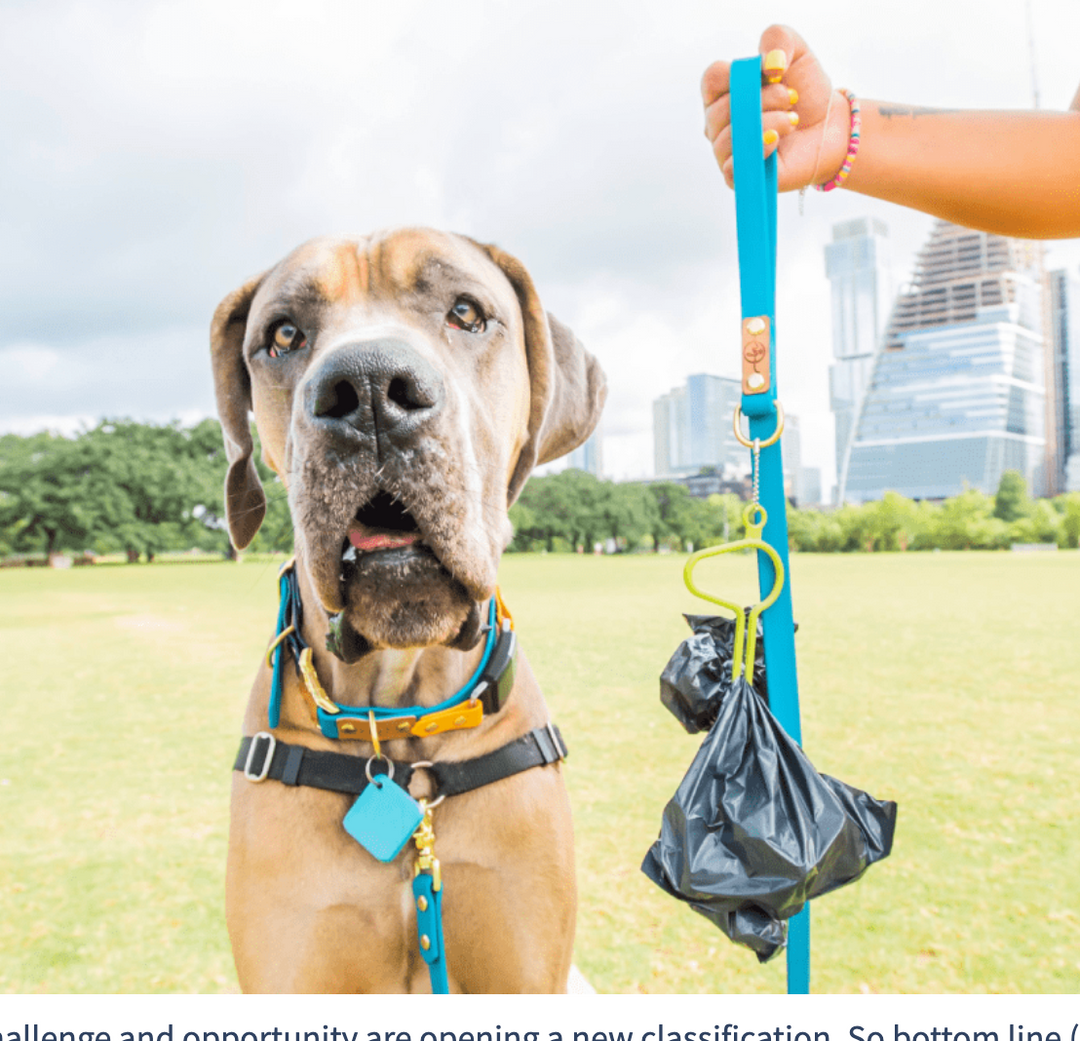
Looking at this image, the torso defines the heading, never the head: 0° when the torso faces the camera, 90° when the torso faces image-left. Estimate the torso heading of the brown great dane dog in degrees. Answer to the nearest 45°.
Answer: approximately 0°

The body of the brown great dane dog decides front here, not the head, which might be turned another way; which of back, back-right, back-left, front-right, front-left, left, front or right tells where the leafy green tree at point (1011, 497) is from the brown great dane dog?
back-left

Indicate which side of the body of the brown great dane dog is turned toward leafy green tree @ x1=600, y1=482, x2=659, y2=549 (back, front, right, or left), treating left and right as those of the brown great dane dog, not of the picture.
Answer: back

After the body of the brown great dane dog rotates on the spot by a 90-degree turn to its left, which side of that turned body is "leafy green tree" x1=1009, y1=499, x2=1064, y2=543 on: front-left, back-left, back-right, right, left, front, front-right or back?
front-left

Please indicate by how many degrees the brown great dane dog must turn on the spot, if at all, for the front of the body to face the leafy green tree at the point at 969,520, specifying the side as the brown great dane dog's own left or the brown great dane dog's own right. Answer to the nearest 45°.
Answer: approximately 135° to the brown great dane dog's own left

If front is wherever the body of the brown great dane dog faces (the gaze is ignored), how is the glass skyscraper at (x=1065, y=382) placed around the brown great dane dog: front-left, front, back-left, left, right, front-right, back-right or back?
back-left

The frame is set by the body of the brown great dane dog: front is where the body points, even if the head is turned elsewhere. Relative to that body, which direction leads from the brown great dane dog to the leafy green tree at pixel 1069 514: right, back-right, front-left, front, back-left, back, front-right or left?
back-left
